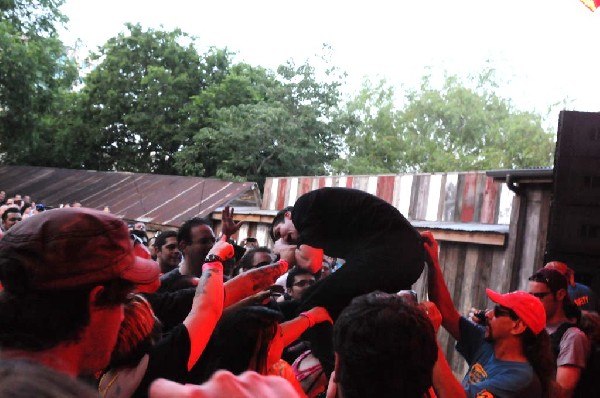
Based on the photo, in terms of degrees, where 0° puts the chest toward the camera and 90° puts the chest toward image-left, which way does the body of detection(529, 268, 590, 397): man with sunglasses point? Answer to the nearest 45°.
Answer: approximately 45°

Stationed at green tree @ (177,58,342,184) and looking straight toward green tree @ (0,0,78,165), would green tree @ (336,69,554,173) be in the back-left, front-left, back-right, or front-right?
back-right

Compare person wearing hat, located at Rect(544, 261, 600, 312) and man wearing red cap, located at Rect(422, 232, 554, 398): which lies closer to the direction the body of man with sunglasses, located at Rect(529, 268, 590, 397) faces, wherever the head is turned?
the man wearing red cap

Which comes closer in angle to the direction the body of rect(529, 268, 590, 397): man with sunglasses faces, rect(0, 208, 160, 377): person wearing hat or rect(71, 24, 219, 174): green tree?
the person wearing hat

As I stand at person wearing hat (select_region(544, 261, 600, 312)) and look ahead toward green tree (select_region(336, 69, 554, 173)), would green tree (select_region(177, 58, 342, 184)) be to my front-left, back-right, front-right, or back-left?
front-left

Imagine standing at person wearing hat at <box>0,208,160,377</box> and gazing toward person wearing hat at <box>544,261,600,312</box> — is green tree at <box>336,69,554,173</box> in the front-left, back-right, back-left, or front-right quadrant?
front-left

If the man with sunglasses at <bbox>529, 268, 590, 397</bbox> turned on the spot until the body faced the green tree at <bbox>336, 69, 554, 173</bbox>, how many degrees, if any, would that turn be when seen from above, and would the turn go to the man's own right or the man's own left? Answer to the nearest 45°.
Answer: approximately 135° to the man's own right

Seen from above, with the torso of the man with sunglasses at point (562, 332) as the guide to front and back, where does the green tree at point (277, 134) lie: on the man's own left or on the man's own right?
on the man's own right

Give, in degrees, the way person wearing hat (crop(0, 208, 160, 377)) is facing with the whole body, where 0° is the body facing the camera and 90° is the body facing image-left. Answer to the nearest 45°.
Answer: approximately 225°

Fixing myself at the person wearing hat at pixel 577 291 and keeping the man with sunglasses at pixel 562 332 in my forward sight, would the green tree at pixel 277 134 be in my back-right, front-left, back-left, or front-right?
back-right

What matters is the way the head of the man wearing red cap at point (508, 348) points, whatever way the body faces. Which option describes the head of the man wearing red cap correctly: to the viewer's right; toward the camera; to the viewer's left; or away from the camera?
to the viewer's left

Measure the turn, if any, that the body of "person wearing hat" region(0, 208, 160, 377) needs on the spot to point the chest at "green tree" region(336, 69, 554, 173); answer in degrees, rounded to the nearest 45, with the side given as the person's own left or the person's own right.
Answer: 0° — they already face it
